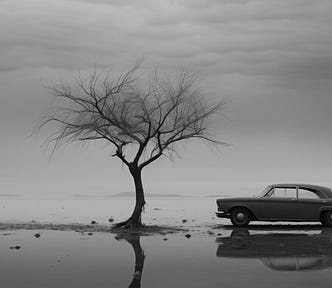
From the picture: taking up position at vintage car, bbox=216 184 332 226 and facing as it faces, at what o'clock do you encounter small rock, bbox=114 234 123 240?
The small rock is roughly at 11 o'clock from the vintage car.

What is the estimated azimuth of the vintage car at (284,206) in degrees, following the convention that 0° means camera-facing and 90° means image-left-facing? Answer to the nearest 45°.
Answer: approximately 90°
